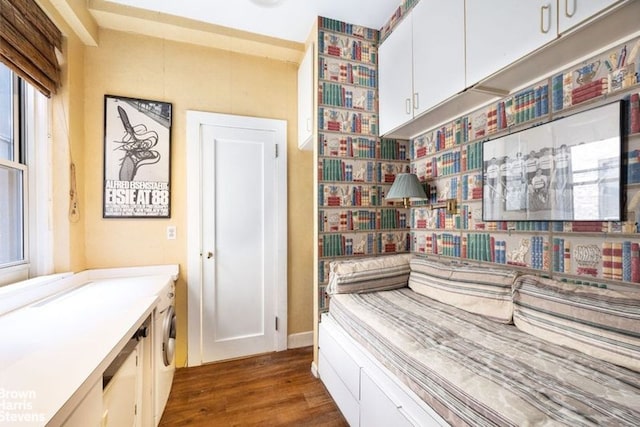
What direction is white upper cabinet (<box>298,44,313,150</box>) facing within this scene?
to the viewer's left

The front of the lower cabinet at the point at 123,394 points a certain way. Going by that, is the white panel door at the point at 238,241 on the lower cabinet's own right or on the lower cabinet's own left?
on the lower cabinet's own left

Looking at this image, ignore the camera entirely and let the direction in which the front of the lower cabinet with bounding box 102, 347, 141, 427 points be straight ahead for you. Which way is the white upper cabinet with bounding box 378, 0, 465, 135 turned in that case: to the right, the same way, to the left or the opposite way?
the opposite way

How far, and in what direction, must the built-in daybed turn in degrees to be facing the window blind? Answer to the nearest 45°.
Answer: approximately 45° to its right

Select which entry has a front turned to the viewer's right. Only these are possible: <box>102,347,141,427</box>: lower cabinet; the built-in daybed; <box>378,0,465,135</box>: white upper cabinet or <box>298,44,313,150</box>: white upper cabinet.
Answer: the lower cabinet

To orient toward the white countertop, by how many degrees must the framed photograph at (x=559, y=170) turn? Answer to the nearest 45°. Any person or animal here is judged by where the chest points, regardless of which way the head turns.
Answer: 0° — it already faces it
